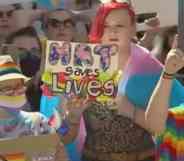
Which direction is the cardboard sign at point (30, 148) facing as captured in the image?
toward the camera

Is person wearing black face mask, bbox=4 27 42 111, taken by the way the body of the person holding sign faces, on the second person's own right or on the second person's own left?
on the second person's own right

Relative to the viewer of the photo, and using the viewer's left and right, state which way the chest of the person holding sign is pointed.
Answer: facing the viewer and to the left of the viewer

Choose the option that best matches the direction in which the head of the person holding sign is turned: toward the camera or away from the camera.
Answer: toward the camera

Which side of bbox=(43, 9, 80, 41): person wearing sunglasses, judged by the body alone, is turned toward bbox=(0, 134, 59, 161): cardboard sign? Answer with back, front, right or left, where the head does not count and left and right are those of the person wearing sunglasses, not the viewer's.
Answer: front

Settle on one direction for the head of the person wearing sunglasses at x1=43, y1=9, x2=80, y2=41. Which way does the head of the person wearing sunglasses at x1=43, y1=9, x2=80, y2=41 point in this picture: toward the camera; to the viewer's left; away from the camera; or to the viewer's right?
toward the camera

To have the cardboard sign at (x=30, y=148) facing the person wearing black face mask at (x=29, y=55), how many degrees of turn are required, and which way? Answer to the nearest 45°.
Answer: approximately 180°

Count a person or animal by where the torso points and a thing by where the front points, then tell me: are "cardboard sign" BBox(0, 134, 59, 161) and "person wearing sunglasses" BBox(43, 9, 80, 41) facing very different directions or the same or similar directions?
same or similar directions

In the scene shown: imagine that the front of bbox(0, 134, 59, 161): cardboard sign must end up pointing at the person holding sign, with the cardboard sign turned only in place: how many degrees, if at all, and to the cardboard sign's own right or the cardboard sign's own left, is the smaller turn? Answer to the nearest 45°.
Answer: approximately 135° to the cardboard sign's own left

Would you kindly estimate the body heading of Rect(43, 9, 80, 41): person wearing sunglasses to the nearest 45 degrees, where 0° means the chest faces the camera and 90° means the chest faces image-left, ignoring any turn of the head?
approximately 0°

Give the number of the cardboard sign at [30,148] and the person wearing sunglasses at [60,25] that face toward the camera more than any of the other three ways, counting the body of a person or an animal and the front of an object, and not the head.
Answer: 2
